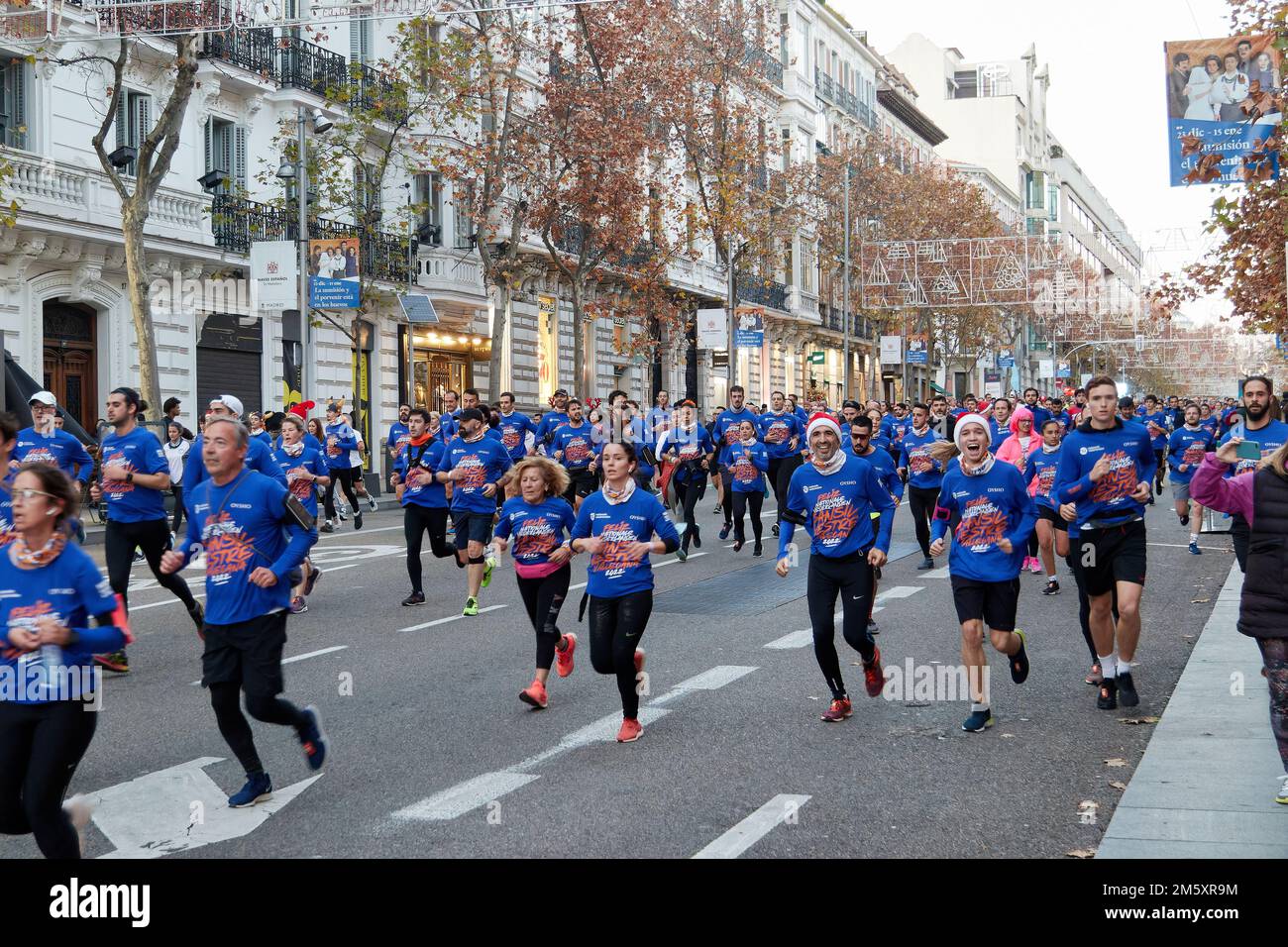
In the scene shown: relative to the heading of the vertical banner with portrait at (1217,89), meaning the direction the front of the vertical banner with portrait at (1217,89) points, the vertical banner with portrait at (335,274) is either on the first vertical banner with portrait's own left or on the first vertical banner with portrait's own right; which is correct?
on the first vertical banner with portrait's own right

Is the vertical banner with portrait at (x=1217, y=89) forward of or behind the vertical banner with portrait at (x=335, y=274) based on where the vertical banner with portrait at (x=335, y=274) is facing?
forward

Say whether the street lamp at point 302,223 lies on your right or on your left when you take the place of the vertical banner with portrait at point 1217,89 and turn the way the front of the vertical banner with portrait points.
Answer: on your right

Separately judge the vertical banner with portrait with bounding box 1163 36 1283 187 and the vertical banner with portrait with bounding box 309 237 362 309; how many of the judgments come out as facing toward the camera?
2

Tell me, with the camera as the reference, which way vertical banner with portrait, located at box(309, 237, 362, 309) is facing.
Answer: facing the viewer
